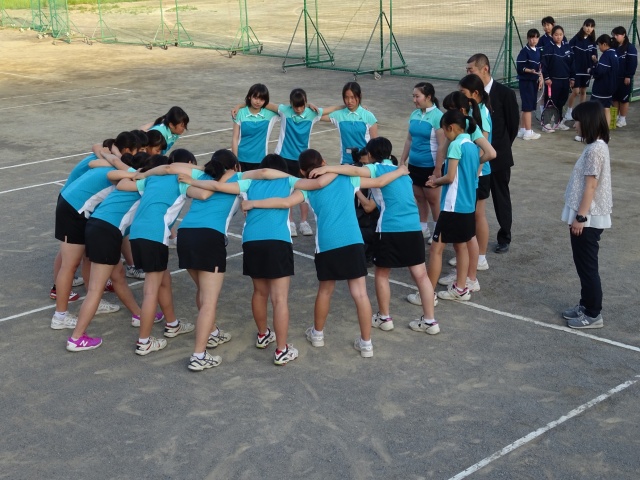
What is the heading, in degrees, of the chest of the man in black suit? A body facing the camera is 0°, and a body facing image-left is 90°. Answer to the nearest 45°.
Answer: approximately 90°

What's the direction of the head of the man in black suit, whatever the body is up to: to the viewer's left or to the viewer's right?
to the viewer's left
